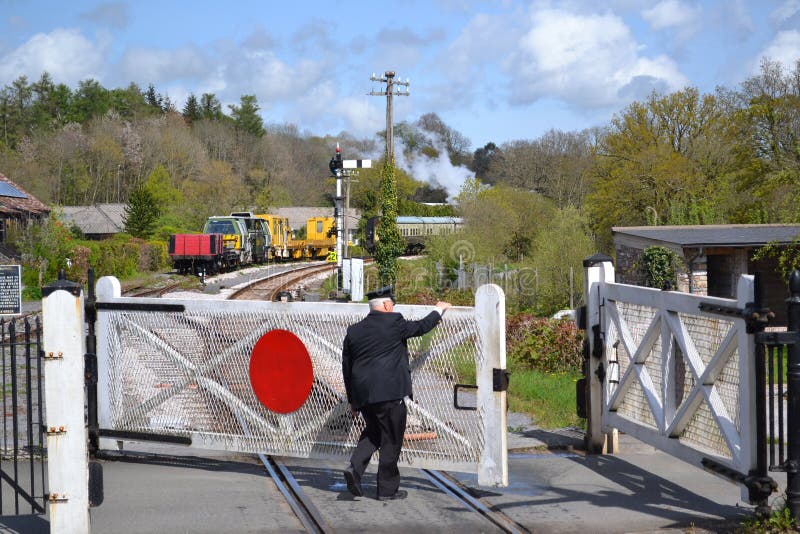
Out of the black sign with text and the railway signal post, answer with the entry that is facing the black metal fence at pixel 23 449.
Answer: the black sign with text

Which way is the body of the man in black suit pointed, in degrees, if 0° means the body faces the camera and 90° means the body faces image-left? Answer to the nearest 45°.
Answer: approximately 225°

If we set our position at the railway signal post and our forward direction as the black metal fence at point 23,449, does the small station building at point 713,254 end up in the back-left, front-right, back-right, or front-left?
front-left

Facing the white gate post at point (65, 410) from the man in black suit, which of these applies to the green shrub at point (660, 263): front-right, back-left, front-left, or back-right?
back-right

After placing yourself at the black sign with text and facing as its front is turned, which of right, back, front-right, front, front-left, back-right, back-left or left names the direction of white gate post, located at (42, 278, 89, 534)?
front

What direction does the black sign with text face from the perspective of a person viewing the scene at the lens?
facing the viewer

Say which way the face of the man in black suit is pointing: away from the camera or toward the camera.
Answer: away from the camera
